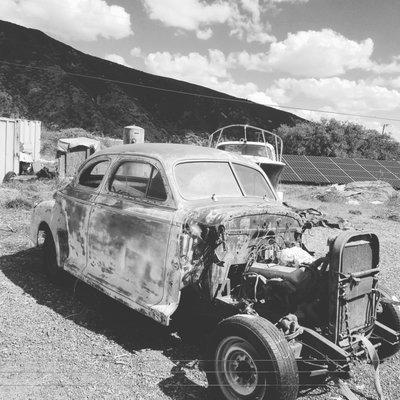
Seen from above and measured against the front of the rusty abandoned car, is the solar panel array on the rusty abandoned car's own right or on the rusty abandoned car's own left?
on the rusty abandoned car's own left

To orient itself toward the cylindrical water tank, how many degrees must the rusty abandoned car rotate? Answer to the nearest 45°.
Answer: approximately 135° to its left

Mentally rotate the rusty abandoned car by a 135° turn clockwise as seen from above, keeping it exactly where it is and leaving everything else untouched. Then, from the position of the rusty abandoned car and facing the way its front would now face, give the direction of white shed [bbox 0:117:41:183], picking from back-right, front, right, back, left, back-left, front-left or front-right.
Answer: front-right

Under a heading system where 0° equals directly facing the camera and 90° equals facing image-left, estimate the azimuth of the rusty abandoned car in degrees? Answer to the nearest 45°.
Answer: approximately 315°
